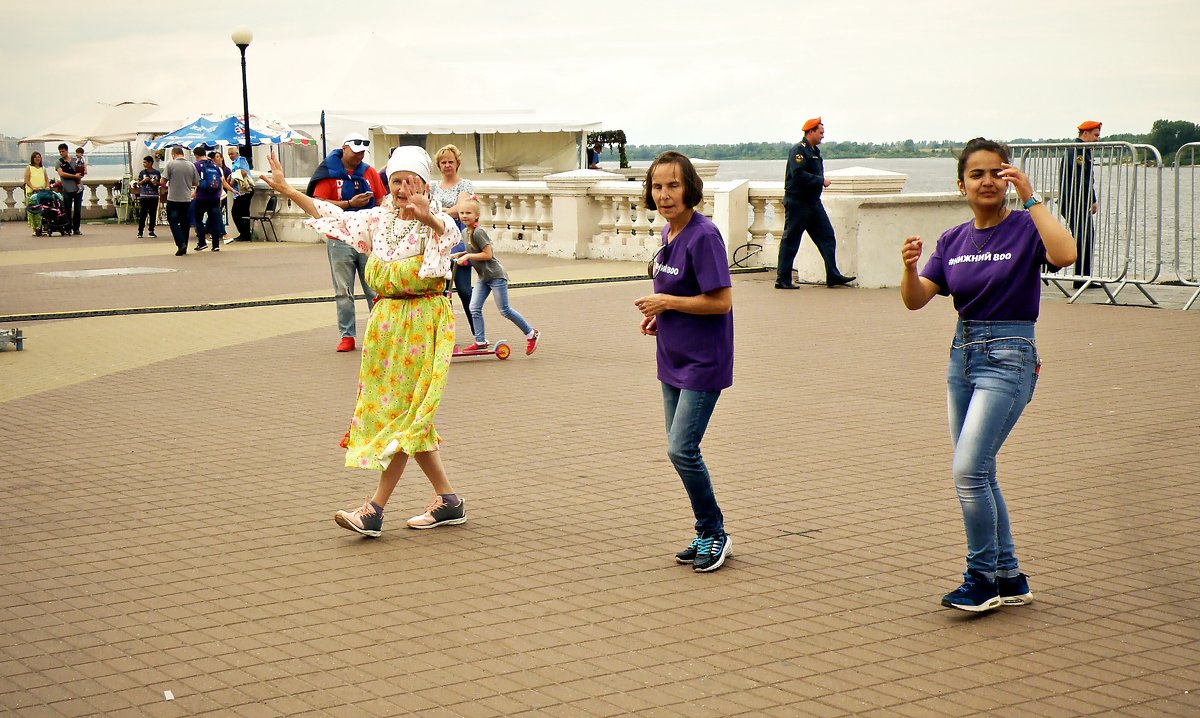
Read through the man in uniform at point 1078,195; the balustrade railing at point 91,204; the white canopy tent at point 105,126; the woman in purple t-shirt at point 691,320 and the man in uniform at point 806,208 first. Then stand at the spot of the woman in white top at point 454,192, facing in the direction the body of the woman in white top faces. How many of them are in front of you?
1

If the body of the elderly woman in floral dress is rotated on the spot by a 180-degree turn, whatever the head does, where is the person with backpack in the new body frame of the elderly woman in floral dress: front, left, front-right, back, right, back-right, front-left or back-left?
front-left

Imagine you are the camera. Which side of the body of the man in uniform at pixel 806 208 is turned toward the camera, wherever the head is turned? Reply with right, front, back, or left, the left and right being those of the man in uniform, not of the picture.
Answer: right

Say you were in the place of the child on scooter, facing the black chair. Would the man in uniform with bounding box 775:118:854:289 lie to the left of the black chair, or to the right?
right

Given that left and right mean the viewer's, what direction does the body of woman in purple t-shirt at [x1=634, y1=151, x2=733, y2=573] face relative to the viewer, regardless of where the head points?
facing the viewer and to the left of the viewer

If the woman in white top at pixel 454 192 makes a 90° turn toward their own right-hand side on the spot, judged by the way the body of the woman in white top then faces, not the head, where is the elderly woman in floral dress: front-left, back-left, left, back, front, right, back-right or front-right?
left

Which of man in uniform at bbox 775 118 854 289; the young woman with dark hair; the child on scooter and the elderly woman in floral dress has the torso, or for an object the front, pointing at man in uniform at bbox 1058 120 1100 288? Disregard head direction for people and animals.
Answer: man in uniform at bbox 775 118 854 289

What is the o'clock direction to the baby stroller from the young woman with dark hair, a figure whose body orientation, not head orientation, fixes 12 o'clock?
The baby stroller is roughly at 3 o'clock from the young woman with dark hair.

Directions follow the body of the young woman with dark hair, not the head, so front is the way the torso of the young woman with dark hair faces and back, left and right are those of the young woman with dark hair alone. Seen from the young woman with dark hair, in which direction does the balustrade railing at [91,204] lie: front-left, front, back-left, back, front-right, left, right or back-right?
right

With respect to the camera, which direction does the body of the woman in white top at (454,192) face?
toward the camera

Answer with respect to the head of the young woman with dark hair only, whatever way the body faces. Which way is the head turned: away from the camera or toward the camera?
toward the camera

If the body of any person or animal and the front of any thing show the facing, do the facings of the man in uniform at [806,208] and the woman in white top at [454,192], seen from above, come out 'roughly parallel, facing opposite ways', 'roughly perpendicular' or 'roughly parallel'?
roughly perpendicular

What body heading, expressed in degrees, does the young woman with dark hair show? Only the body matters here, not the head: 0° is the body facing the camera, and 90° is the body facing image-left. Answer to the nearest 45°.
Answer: approximately 45°

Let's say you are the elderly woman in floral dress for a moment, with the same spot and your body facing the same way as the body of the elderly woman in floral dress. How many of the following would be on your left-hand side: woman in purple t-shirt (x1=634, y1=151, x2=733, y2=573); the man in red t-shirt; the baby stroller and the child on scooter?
1
